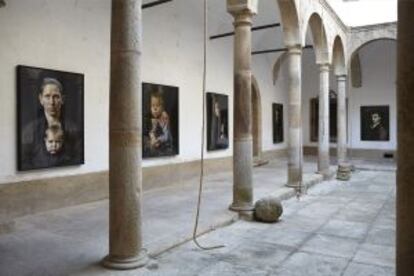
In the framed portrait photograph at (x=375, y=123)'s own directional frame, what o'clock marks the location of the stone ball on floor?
The stone ball on floor is roughly at 12 o'clock from the framed portrait photograph.

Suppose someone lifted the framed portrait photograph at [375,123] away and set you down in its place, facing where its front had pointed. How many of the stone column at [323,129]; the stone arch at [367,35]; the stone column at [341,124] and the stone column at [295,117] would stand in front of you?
4

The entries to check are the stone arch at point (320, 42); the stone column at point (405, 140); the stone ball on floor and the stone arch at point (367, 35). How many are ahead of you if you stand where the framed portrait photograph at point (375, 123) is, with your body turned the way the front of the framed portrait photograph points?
4

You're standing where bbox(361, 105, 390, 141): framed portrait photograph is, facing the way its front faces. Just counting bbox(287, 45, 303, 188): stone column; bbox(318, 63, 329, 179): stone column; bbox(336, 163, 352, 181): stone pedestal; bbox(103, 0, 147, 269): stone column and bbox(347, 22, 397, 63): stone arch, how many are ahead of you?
5

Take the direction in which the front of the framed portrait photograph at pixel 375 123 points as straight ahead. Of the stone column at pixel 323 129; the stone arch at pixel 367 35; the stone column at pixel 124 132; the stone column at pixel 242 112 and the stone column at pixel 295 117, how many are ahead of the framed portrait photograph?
5

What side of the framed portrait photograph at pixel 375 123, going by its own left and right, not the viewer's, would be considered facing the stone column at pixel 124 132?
front

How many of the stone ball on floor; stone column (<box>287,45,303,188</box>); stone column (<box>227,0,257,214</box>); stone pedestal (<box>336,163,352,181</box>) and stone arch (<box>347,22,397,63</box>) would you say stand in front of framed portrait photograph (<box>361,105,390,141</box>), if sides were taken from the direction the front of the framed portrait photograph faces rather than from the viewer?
5

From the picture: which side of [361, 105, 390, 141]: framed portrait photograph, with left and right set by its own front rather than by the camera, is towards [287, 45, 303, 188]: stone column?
front

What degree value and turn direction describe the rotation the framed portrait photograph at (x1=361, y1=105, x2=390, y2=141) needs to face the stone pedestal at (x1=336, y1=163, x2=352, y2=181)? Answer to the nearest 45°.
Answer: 0° — it already faces it

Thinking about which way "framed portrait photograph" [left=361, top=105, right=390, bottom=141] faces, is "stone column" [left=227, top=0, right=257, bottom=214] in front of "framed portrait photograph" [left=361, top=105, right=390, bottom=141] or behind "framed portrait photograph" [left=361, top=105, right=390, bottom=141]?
in front

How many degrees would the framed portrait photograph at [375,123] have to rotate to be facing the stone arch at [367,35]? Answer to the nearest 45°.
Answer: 0° — it already faces it

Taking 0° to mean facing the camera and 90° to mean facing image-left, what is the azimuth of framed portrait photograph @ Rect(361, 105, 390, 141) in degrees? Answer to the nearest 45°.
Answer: approximately 0°

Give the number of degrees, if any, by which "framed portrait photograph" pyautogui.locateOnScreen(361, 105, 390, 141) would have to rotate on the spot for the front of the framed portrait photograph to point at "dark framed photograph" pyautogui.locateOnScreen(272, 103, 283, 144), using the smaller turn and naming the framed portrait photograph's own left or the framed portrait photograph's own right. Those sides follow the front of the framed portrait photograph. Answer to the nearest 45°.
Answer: approximately 45° to the framed portrait photograph's own right
